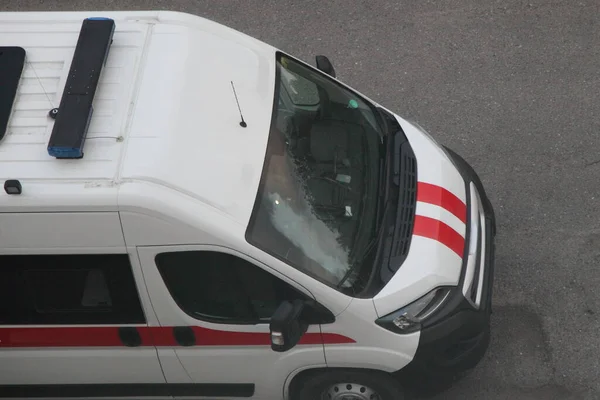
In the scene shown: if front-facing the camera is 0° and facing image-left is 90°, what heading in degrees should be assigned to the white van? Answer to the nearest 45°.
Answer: approximately 270°
